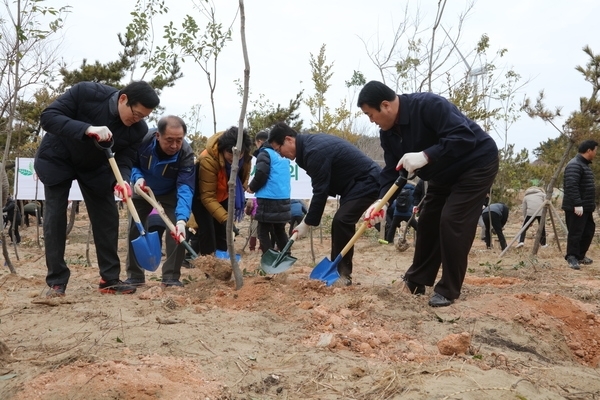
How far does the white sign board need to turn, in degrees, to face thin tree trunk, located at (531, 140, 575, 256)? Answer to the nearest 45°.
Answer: approximately 45° to its left

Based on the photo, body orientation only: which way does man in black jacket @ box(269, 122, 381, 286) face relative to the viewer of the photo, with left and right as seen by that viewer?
facing to the left of the viewer

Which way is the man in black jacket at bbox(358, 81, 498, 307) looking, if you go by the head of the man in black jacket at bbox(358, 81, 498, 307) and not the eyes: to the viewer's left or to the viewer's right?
to the viewer's left

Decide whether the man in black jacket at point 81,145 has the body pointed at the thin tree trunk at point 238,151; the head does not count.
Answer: yes

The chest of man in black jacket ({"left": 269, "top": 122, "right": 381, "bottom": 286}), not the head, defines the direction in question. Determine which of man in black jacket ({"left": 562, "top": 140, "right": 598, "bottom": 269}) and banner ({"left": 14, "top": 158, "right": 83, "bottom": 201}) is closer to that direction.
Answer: the banner

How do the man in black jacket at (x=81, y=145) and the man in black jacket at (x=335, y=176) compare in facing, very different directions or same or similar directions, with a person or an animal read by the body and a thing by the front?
very different directions

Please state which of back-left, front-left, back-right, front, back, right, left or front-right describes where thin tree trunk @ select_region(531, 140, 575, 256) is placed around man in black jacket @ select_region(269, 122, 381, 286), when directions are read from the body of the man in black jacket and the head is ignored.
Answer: back-right

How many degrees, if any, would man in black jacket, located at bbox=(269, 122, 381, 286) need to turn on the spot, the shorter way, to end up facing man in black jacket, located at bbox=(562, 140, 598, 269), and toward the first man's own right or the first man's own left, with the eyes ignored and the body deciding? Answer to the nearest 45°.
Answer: approximately 135° to the first man's own right

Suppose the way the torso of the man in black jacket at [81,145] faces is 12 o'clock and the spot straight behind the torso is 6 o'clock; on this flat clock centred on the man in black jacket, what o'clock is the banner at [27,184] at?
The banner is roughly at 7 o'clock from the man in black jacket.

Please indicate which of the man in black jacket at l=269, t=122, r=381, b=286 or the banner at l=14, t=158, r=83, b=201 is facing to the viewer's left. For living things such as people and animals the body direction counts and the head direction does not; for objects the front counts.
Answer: the man in black jacket

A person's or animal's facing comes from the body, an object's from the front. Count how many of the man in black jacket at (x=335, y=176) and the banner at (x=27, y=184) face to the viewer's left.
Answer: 1
